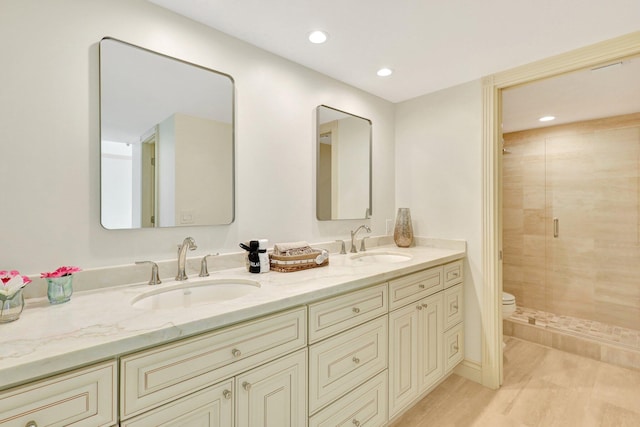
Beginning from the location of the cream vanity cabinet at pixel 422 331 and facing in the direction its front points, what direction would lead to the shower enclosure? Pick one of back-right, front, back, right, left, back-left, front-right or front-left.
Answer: left

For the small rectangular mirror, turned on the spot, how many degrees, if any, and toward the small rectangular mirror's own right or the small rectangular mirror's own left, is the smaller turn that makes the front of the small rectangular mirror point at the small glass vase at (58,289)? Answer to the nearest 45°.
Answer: approximately 90° to the small rectangular mirror's own right

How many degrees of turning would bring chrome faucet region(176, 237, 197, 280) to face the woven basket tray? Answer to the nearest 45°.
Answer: approximately 45° to its left

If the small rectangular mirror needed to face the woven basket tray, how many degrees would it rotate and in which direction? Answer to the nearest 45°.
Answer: approximately 90° to its right

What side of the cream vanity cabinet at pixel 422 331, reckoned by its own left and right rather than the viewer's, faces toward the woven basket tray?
right

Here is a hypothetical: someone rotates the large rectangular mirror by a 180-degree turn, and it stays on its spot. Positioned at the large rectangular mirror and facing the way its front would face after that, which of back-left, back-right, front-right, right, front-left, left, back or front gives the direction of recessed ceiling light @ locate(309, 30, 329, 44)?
back-right

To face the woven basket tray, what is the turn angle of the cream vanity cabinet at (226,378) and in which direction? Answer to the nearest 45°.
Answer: approximately 90° to its left

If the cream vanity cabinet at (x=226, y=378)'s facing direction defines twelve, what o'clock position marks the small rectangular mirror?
The small rectangular mirror is roughly at 9 o'clock from the cream vanity cabinet.

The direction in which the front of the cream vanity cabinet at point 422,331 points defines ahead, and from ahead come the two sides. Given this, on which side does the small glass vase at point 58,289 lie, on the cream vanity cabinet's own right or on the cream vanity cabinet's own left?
on the cream vanity cabinet's own right

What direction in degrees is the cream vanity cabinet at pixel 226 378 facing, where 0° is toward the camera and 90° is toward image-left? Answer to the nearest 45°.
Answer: approximately 315°

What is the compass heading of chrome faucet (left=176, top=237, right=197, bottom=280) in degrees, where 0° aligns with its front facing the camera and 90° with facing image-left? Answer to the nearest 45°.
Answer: approximately 315°
